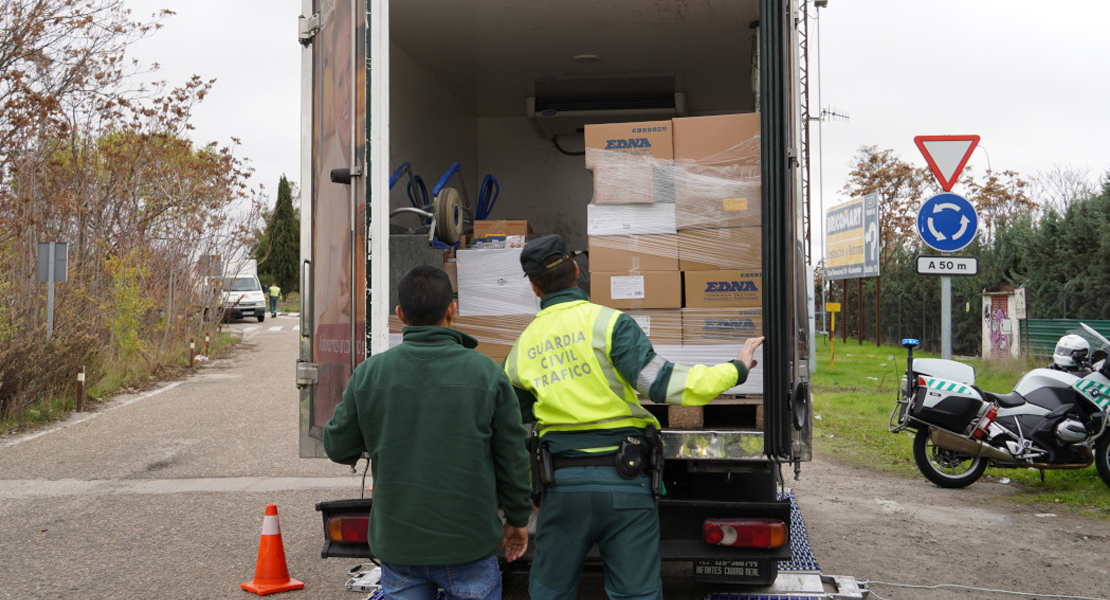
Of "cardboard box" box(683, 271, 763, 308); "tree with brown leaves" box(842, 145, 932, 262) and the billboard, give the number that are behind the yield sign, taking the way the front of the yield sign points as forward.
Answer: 2

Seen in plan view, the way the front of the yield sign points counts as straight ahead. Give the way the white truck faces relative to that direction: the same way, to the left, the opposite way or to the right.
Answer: the opposite way

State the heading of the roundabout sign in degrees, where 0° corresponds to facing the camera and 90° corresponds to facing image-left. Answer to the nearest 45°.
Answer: approximately 0°

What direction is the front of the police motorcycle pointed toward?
to the viewer's right

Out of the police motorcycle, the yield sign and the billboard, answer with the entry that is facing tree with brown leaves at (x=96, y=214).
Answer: the billboard

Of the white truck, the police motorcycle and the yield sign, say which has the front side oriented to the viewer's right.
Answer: the police motorcycle

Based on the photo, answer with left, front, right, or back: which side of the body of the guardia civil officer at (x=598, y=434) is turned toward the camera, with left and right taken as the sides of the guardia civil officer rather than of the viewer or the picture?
back

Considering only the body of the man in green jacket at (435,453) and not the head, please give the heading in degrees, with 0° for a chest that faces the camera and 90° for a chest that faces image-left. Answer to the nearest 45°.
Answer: approximately 180°

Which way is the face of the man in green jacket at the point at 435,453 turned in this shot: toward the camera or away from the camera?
away from the camera

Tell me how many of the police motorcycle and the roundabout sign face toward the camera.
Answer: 1

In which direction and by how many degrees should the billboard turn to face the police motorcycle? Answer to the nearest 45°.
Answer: approximately 45° to its left
